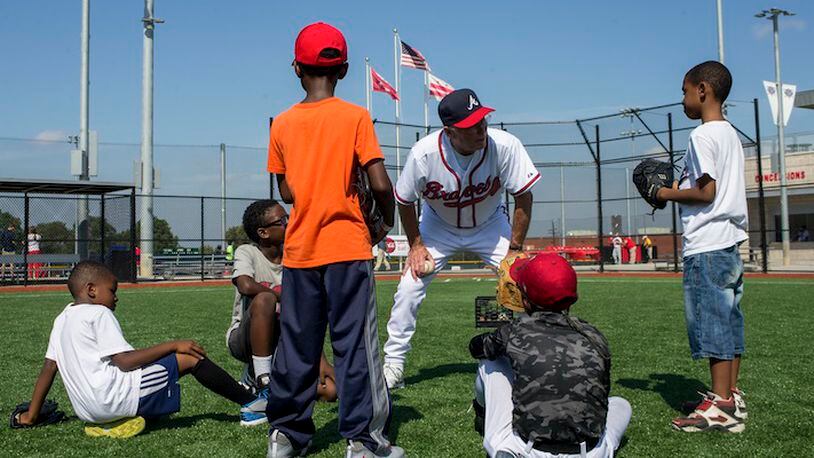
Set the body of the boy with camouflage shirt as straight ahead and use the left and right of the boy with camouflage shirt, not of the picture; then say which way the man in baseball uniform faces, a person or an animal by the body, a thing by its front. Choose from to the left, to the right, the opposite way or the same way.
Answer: the opposite way

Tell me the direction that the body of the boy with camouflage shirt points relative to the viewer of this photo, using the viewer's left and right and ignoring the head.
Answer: facing away from the viewer

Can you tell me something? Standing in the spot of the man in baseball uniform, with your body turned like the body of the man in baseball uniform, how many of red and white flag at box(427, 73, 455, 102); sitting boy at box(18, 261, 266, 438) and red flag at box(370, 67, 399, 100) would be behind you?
2

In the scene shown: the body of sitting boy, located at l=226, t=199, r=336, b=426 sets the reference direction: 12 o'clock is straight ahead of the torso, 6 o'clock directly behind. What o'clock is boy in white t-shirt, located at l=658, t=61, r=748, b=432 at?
The boy in white t-shirt is roughly at 11 o'clock from the sitting boy.

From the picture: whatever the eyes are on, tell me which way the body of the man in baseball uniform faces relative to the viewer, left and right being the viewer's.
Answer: facing the viewer

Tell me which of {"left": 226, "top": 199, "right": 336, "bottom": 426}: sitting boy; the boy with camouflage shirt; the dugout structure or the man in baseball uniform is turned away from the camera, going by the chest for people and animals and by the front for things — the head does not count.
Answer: the boy with camouflage shirt

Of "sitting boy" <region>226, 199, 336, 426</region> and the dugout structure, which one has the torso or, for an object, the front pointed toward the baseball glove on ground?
the dugout structure

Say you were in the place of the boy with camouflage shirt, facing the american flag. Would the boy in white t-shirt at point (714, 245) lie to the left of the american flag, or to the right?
right

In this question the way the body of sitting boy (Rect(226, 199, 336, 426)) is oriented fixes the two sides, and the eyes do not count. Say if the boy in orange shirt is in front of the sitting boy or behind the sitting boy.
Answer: in front

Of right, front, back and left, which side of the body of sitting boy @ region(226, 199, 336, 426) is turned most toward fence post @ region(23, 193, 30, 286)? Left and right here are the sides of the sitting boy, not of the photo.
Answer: back

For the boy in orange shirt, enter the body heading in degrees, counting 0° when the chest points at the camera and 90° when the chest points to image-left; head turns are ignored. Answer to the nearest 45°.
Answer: approximately 180°

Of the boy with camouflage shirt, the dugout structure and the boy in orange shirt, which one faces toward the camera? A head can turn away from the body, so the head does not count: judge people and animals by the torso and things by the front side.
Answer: the dugout structure

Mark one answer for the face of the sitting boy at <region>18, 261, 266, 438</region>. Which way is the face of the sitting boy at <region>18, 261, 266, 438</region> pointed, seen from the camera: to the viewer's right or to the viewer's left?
to the viewer's right

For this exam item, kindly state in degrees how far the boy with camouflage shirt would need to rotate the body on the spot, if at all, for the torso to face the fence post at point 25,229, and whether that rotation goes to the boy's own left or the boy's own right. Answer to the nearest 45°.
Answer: approximately 45° to the boy's own left

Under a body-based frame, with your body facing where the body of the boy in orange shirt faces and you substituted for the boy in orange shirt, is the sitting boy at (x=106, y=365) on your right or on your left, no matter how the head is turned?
on your left
